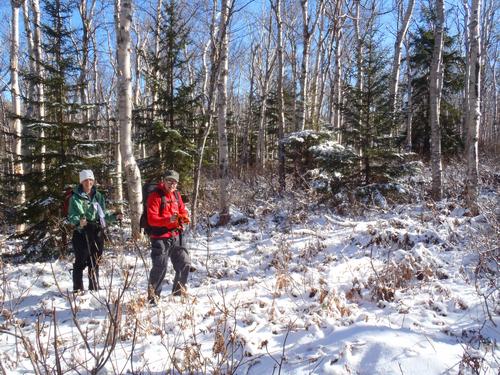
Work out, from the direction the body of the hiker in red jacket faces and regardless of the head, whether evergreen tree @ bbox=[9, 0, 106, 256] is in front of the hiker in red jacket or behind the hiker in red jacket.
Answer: behind

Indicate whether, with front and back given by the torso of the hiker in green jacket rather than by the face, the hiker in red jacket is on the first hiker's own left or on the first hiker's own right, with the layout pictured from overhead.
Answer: on the first hiker's own left

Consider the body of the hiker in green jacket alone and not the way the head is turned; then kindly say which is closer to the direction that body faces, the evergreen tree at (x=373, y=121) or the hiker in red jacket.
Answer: the hiker in red jacket

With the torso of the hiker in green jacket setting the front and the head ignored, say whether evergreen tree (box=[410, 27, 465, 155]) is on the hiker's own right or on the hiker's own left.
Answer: on the hiker's own left

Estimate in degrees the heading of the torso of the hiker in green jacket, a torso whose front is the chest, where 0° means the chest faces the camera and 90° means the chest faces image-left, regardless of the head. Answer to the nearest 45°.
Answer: approximately 0°

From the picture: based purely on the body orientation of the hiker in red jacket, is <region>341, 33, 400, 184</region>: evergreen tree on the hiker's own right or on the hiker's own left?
on the hiker's own left

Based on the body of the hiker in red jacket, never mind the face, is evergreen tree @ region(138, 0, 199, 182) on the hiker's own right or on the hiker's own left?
on the hiker's own left

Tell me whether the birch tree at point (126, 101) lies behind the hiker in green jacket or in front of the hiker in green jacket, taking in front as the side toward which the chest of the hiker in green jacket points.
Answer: behind
